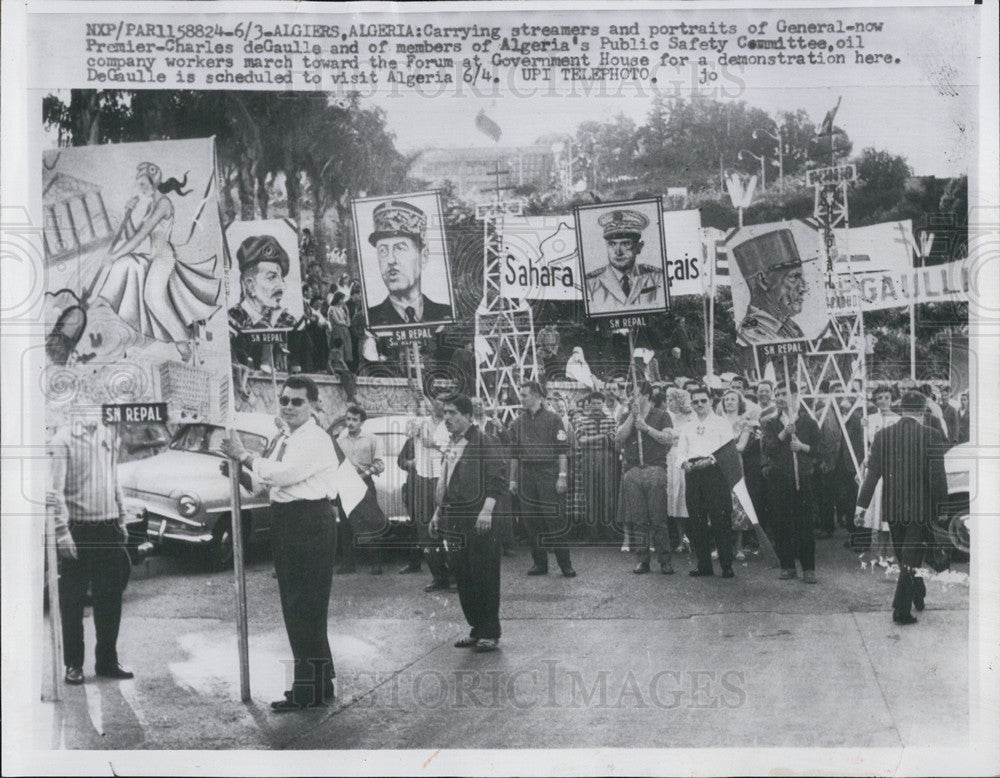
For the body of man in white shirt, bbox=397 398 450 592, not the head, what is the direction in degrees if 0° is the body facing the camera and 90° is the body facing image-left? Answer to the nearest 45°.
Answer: approximately 45°

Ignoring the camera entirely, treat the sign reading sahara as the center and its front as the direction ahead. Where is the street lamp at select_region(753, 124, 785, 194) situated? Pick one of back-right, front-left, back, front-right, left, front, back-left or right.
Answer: back

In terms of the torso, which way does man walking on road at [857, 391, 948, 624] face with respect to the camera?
away from the camera

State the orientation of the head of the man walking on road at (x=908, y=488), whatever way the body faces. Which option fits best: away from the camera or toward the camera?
away from the camera

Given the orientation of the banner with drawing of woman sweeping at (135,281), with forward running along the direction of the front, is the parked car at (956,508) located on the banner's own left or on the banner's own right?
on the banner's own left

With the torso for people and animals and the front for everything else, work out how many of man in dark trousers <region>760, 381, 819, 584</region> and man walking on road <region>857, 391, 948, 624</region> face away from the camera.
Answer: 1

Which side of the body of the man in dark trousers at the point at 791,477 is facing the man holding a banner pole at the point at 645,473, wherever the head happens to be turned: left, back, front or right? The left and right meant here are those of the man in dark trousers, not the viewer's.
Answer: right

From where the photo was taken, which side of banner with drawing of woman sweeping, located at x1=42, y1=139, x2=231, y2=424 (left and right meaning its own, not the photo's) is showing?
front

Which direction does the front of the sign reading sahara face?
toward the camera

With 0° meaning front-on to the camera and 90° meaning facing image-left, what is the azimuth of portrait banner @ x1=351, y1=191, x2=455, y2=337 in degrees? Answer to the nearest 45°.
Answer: approximately 0°

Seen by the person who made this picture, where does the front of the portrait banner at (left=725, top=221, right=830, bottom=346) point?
facing the viewer

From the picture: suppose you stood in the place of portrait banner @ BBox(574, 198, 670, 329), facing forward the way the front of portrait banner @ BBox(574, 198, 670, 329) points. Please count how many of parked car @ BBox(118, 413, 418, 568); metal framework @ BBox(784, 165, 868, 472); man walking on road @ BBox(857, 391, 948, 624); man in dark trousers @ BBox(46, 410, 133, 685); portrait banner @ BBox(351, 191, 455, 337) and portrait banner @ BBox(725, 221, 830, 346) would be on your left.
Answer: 3

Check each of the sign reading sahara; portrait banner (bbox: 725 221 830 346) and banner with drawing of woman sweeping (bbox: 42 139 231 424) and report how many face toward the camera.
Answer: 3

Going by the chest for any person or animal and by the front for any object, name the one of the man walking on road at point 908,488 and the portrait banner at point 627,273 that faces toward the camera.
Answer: the portrait banner

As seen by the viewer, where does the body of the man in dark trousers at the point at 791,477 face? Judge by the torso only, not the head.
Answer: toward the camera
